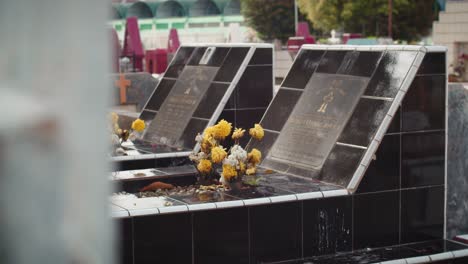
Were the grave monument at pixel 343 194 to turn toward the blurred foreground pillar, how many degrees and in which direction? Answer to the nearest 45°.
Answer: approximately 45° to its left

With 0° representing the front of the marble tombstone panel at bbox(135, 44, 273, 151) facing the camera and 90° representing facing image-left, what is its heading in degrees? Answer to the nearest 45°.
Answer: approximately 45°

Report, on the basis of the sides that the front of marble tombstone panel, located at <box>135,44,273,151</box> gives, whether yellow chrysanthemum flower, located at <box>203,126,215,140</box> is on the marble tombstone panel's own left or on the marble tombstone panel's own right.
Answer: on the marble tombstone panel's own left

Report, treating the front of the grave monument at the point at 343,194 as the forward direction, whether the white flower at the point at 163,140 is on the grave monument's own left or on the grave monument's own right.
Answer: on the grave monument's own right

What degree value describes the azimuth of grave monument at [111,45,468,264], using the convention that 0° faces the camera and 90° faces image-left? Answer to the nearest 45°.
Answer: approximately 45°

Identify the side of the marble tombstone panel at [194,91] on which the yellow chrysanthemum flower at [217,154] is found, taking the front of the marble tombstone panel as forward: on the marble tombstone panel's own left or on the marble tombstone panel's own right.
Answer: on the marble tombstone panel's own left

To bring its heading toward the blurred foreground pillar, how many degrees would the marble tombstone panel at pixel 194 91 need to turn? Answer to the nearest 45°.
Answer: approximately 45° to its left

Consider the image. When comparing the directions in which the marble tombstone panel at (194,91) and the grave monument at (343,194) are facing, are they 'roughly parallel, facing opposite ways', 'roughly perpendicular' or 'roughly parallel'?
roughly parallel

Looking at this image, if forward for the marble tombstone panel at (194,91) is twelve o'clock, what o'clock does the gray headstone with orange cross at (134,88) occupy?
The gray headstone with orange cross is roughly at 4 o'clock from the marble tombstone panel.

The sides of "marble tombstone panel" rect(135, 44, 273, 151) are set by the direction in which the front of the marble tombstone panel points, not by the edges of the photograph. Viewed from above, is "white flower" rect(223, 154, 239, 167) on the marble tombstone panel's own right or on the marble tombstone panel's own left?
on the marble tombstone panel's own left

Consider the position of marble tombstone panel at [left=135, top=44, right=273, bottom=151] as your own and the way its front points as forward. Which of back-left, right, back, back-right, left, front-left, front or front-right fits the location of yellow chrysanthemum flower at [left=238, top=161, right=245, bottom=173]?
front-left

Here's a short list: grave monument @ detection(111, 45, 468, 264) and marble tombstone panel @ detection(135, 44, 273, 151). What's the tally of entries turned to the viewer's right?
0

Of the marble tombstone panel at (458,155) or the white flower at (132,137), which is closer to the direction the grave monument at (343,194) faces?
the white flower

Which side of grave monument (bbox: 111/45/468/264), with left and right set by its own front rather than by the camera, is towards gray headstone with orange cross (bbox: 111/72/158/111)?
right
